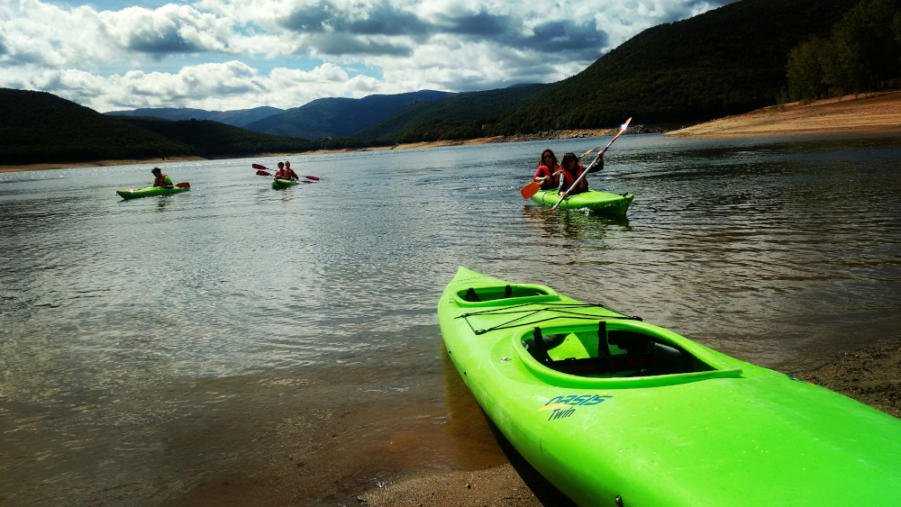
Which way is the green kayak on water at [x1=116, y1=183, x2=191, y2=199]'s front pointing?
to the viewer's left

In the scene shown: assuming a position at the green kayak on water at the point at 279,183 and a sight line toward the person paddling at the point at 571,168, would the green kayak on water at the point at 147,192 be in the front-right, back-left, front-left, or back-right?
back-right

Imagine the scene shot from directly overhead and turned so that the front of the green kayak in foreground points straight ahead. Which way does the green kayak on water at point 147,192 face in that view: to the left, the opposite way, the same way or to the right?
to the right

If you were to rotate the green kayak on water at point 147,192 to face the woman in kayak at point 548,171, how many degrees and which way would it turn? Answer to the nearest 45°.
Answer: approximately 135° to its left
